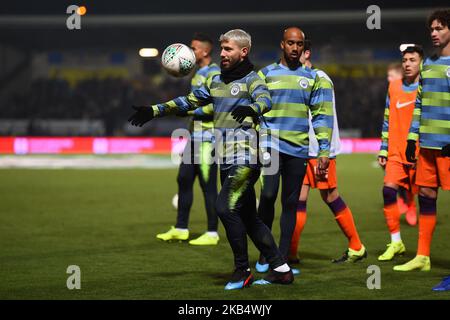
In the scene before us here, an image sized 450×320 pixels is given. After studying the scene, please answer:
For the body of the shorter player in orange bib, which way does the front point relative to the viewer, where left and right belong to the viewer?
facing the viewer and to the left of the viewer

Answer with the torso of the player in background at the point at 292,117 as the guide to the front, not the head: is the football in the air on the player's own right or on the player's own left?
on the player's own right

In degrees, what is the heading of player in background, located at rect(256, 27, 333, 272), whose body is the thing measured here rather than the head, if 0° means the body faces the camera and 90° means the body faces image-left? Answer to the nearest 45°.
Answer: approximately 0°

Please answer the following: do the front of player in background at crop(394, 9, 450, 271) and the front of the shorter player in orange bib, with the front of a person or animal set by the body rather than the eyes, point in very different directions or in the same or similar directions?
same or similar directions

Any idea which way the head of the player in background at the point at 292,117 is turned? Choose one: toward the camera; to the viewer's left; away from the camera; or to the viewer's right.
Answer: toward the camera

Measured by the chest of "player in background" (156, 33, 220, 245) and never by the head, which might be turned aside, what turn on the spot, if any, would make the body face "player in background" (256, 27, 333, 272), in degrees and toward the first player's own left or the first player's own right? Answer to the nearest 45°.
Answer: approximately 90° to the first player's own left

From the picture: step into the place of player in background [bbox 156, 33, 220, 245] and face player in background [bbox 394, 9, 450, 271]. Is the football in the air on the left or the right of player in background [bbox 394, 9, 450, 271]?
right

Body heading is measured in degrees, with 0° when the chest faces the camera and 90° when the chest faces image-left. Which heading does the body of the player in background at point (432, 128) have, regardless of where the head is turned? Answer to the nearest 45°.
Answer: approximately 45°
